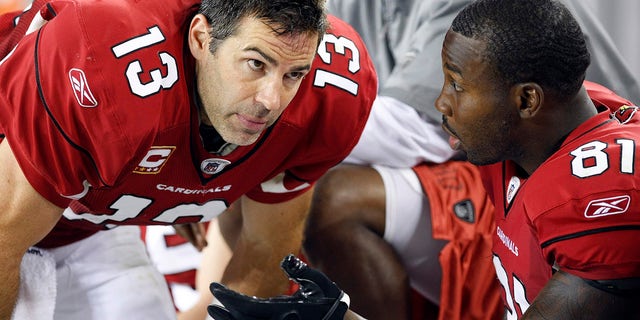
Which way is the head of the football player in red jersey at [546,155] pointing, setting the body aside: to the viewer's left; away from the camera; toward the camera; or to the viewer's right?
to the viewer's left

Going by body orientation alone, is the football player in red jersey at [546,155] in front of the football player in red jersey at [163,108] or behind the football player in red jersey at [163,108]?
in front

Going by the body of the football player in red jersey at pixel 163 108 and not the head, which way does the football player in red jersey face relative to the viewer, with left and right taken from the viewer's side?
facing the viewer and to the right of the viewer
